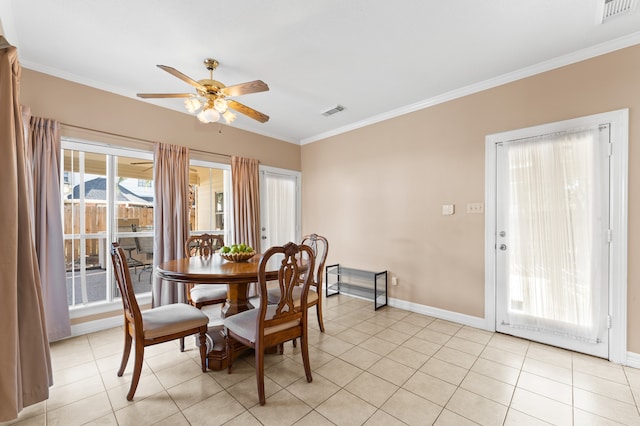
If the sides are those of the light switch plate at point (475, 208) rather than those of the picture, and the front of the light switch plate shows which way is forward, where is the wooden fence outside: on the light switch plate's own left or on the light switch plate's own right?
on the light switch plate's own right

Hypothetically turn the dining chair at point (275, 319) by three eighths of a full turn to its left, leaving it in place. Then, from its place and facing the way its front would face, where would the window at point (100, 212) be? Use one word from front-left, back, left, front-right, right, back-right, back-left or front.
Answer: back-right

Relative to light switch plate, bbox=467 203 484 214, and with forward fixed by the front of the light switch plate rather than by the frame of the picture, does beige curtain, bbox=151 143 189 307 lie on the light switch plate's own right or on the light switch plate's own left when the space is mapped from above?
on the light switch plate's own right

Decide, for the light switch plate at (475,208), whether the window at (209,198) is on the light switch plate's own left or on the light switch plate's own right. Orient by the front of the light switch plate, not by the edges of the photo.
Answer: on the light switch plate's own right

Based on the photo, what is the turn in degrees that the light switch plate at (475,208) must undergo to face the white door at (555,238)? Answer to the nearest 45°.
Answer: approximately 90° to its left

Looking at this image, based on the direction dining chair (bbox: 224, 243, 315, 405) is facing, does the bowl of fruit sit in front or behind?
in front

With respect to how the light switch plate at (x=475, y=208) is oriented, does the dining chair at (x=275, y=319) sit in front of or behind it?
in front

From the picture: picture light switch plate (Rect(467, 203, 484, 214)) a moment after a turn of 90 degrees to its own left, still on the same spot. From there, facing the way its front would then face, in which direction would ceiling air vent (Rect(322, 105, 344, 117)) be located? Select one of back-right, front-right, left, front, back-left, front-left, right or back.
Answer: back

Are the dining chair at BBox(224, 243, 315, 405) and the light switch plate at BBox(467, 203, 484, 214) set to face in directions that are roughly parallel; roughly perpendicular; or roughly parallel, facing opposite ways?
roughly perpendicular

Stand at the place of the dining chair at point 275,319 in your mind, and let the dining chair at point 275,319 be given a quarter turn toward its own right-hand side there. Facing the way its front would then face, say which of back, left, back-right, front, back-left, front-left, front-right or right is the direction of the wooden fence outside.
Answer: left

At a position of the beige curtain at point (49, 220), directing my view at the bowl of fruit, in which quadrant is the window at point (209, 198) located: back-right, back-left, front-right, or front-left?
front-left

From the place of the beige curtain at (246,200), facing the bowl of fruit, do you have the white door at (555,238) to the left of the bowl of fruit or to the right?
left

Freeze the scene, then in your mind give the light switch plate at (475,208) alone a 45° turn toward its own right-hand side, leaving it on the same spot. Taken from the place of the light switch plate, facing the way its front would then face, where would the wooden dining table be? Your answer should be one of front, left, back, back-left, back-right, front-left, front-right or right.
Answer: front

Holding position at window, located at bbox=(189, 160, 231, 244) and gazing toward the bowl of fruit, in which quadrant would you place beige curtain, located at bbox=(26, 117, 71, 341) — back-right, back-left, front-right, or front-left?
front-right

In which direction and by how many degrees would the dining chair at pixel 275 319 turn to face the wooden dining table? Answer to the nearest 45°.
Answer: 0° — it already faces it

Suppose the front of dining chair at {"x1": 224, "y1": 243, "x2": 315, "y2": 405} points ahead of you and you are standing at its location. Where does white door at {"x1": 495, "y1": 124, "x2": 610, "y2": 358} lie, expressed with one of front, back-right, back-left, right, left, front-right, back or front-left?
back-right

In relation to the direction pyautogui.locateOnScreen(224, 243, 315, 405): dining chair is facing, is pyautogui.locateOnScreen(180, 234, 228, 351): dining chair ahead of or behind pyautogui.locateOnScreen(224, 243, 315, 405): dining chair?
ahead
